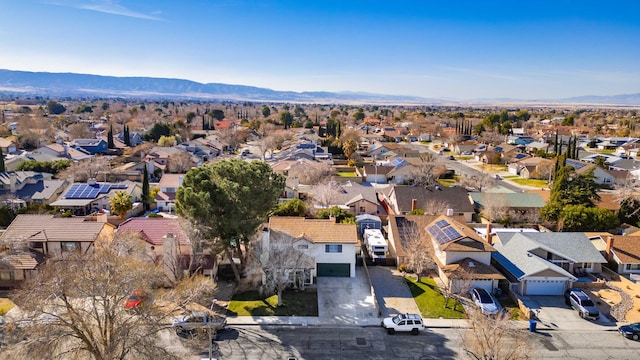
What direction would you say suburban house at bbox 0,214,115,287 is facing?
toward the camera

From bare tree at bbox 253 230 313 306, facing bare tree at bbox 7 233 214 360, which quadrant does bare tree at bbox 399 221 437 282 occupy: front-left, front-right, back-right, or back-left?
back-left

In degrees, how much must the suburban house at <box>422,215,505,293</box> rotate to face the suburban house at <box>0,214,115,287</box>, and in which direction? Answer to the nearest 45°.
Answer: approximately 90° to its right

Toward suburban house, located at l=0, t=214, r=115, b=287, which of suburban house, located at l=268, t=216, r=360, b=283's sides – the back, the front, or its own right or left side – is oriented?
right

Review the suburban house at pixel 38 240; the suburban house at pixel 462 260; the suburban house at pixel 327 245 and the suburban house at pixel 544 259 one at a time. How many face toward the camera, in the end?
4

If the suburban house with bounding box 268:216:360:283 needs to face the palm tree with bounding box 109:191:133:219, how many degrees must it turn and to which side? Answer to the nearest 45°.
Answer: approximately 135° to its right

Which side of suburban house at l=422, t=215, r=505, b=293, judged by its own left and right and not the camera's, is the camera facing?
front

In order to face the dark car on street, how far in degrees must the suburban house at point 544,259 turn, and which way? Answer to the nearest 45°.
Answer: approximately 45° to its left

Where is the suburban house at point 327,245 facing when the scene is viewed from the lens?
facing the viewer

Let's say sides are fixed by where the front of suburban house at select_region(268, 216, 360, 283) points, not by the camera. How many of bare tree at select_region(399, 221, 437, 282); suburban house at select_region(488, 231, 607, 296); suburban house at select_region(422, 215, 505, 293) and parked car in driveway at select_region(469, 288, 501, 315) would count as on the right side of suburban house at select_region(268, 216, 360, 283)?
0

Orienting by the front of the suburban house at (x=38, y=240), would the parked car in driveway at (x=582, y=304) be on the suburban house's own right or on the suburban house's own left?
on the suburban house's own left

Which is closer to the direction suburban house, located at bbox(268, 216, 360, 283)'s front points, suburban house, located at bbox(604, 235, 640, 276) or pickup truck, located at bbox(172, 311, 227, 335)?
the pickup truck

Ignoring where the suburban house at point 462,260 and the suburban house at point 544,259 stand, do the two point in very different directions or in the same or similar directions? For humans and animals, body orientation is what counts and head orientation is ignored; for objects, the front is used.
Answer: same or similar directions

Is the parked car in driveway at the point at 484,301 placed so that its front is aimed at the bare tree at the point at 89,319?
no
